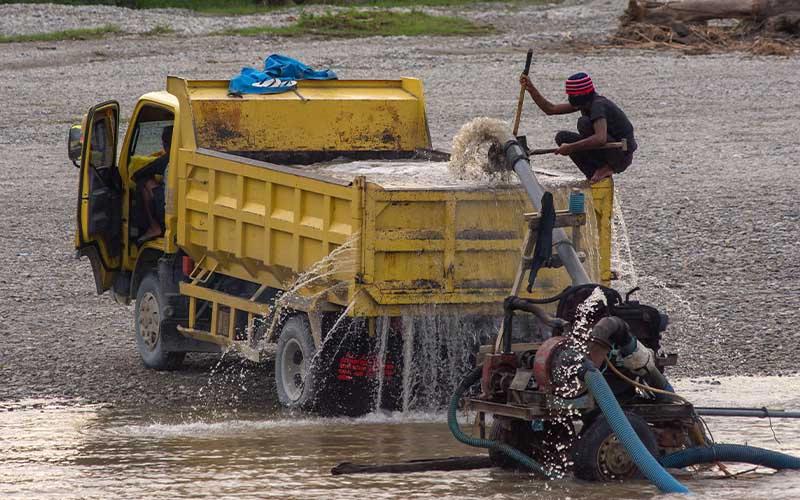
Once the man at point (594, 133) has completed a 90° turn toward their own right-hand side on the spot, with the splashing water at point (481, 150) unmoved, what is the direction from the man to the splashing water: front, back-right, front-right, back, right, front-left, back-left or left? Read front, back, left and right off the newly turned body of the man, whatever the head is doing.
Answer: back-left

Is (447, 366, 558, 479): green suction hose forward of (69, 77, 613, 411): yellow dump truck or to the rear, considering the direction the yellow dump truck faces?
to the rear

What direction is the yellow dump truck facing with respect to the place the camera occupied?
facing away from the viewer and to the left of the viewer

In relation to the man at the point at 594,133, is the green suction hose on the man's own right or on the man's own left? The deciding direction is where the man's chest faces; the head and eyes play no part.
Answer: on the man's own left

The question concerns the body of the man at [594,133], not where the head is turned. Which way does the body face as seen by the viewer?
to the viewer's left
